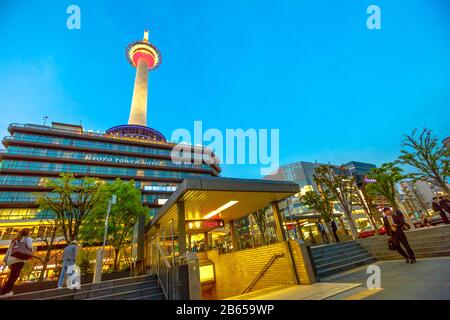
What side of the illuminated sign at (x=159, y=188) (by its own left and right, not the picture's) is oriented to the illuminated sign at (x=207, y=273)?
front

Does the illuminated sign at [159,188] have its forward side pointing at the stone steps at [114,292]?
yes

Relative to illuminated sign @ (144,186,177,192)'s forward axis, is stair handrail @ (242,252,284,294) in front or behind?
in front

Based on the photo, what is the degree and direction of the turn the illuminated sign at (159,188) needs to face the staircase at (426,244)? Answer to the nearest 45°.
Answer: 0° — it already faces it

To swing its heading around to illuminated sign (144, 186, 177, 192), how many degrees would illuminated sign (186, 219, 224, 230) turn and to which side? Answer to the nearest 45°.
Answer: approximately 180°

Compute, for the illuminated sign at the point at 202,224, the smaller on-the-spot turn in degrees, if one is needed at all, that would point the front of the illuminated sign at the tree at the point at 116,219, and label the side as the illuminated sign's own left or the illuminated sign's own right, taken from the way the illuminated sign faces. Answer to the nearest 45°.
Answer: approximately 135° to the illuminated sign's own right

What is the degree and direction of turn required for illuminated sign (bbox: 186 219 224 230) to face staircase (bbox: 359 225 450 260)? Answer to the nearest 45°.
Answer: approximately 90° to its left

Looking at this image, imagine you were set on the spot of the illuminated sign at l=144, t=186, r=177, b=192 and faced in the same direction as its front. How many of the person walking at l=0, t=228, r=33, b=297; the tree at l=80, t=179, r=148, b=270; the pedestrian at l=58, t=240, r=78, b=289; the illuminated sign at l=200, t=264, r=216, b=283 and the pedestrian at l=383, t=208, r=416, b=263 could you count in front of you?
5

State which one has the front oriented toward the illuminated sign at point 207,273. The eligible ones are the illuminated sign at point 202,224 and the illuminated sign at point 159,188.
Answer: the illuminated sign at point 159,188

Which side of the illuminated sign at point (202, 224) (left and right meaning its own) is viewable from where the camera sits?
front

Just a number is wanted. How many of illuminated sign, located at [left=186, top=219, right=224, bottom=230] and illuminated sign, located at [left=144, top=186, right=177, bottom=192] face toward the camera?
2

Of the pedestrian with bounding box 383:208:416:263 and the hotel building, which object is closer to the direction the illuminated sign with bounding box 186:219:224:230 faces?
the pedestrian

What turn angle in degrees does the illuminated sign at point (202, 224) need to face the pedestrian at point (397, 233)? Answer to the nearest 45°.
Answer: approximately 45° to its left

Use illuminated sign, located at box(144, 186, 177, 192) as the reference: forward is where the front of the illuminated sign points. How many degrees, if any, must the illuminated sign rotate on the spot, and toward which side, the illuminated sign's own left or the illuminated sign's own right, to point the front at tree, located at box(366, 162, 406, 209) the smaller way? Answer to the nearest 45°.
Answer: approximately 45° to the illuminated sign's own left

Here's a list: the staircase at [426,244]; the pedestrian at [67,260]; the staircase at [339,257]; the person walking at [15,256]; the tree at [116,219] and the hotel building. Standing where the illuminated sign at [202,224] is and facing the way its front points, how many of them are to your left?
2

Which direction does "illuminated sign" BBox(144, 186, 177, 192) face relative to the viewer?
toward the camera

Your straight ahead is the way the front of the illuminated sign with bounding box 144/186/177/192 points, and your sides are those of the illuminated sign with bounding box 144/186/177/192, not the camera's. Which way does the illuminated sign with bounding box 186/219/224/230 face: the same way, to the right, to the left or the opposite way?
the same way
